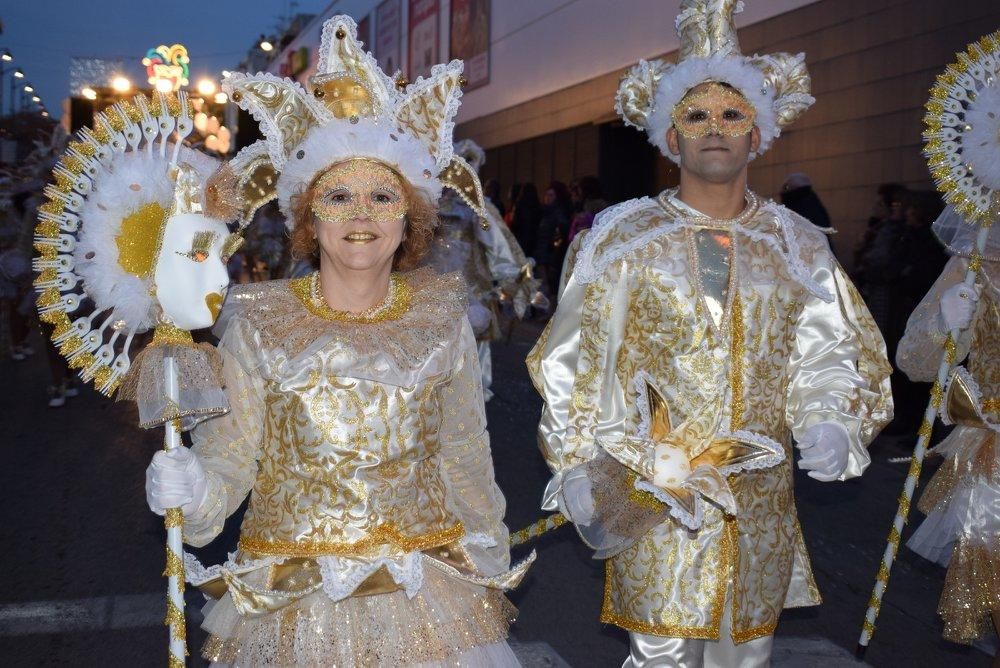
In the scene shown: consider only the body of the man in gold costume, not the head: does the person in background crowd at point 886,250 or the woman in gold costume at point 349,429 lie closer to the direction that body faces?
the woman in gold costume

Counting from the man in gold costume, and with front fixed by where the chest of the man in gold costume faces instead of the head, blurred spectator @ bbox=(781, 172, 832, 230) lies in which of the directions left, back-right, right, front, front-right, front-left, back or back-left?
back

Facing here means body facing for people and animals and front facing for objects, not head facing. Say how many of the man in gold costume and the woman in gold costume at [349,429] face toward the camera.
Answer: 2

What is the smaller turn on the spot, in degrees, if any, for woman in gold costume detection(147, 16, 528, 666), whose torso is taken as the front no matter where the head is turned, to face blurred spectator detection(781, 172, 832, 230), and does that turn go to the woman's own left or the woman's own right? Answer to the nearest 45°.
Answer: approximately 135° to the woman's own left

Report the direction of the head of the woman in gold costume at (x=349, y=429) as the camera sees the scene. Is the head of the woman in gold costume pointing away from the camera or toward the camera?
toward the camera

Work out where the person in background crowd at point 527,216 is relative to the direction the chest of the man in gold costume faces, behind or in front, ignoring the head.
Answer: behind

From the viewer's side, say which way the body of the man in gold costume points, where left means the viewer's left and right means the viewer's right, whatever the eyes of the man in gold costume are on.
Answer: facing the viewer

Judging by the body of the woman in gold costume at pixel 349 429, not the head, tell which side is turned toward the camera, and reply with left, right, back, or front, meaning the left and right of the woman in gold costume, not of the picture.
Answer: front
